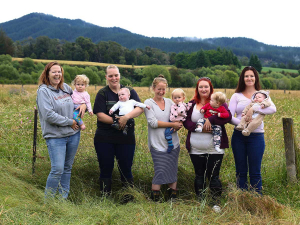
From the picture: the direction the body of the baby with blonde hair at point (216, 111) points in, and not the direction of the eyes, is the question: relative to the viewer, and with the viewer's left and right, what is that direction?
facing the viewer and to the left of the viewer

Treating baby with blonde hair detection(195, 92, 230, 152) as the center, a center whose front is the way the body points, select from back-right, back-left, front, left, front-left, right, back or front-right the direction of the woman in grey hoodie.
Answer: front-right

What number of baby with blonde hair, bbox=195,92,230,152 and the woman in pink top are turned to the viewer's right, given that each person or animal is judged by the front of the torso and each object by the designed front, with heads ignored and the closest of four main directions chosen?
0

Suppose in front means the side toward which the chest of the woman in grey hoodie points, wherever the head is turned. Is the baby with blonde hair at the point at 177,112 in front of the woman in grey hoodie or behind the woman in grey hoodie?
in front

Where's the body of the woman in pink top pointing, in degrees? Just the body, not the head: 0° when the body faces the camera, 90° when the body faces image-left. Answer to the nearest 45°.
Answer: approximately 0°

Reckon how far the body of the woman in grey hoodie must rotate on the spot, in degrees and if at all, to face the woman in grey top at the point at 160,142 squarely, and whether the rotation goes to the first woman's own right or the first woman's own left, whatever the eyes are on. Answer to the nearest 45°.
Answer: approximately 45° to the first woman's own left

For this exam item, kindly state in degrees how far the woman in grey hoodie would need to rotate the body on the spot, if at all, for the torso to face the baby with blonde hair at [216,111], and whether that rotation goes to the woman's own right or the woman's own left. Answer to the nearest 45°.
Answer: approximately 45° to the woman's own left
